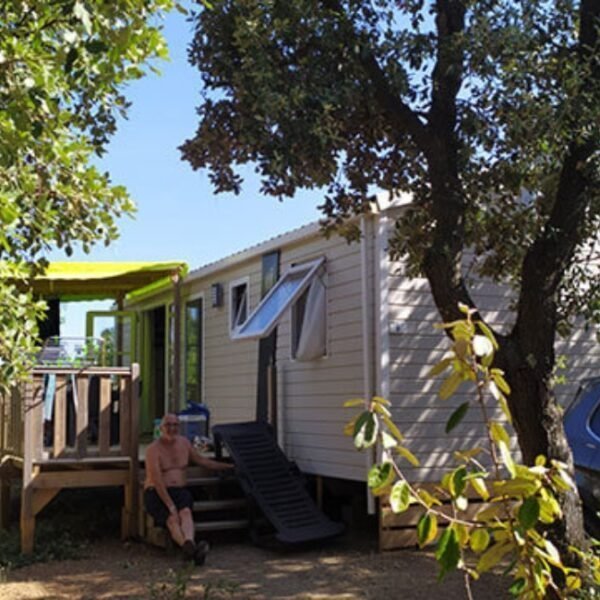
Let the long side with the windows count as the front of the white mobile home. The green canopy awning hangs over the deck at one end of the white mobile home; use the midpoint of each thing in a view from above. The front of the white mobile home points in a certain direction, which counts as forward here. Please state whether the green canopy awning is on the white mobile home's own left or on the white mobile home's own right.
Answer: on the white mobile home's own right

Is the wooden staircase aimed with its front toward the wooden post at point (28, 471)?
no

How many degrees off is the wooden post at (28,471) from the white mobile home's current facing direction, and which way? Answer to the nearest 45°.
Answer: approximately 45° to its right

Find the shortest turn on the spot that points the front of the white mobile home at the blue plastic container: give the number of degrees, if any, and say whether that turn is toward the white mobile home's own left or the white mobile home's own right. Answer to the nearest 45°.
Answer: approximately 90° to the white mobile home's own right

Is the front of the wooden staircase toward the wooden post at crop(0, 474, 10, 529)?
no

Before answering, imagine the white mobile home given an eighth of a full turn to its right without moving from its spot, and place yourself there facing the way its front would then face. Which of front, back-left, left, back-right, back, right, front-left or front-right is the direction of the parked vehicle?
back-left

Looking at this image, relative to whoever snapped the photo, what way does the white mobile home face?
facing the viewer and to the left of the viewer

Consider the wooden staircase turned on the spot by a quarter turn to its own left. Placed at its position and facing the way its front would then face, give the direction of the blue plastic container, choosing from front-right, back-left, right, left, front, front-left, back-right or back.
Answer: left

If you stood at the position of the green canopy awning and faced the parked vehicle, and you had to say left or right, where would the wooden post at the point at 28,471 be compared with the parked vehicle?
right

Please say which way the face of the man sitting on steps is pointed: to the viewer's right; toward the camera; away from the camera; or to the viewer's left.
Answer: toward the camera

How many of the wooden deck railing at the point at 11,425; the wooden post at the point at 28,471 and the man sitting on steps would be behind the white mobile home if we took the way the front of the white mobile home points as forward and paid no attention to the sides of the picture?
0

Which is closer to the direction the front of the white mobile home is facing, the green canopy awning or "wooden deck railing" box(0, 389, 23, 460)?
the wooden deck railing

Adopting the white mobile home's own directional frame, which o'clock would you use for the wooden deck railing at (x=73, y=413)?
The wooden deck railing is roughly at 1 o'clock from the white mobile home.

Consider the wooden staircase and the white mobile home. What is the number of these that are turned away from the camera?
0

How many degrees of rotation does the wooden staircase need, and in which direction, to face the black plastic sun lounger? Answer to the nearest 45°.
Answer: approximately 90° to its left

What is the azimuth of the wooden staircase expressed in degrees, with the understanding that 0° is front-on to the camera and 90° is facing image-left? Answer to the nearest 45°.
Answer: approximately 0°
